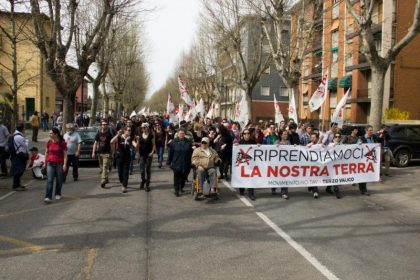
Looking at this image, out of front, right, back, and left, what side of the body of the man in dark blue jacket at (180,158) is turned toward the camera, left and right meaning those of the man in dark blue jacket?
front

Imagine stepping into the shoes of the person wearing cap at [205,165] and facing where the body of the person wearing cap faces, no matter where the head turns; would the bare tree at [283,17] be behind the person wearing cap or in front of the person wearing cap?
behind

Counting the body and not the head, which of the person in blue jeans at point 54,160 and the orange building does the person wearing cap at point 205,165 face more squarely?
the person in blue jeans

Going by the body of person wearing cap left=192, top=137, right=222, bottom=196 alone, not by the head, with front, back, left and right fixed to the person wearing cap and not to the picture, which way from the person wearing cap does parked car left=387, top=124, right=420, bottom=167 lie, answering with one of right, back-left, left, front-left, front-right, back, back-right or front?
back-left

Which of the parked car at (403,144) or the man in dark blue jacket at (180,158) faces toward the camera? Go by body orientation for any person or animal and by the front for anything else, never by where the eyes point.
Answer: the man in dark blue jacket

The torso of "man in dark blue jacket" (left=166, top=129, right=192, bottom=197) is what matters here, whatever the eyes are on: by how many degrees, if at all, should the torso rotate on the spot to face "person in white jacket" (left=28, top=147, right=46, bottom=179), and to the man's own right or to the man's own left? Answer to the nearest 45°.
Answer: approximately 135° to the man's own right

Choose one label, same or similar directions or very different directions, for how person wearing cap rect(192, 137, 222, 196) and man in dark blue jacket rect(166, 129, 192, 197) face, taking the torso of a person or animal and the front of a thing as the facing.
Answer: same or similar directions

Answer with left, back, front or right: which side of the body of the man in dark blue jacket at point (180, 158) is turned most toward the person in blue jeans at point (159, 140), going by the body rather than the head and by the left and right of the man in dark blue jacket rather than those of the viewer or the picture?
back

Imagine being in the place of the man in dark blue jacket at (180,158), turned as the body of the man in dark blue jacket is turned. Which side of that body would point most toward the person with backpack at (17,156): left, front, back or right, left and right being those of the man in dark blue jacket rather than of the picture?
right

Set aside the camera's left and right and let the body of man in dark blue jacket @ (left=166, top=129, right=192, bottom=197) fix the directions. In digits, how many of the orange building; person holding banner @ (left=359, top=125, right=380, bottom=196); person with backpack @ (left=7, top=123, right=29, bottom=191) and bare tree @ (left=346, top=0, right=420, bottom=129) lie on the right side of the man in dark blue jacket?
1

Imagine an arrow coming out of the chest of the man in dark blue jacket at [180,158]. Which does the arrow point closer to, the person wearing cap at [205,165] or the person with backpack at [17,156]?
the person wearing cap
